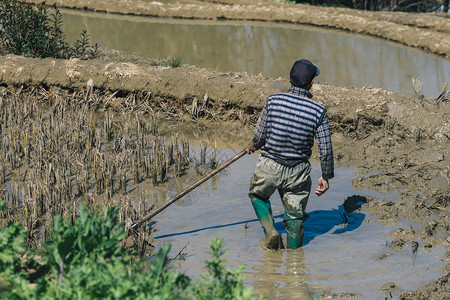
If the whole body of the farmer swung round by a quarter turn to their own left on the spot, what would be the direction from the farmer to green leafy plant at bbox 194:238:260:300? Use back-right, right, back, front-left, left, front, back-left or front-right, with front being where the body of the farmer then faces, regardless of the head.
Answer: left

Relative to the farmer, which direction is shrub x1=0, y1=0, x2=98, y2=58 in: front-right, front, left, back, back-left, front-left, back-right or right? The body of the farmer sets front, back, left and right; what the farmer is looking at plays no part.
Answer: front-left

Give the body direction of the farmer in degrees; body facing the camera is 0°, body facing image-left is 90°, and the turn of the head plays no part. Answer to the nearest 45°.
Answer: approximately 180°
